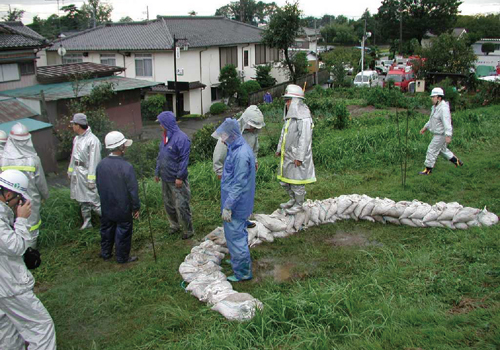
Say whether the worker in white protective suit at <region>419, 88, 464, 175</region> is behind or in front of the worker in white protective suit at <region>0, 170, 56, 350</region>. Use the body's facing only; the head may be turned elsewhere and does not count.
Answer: in front

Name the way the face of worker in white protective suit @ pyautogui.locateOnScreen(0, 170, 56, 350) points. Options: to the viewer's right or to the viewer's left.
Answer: to the viewer's right

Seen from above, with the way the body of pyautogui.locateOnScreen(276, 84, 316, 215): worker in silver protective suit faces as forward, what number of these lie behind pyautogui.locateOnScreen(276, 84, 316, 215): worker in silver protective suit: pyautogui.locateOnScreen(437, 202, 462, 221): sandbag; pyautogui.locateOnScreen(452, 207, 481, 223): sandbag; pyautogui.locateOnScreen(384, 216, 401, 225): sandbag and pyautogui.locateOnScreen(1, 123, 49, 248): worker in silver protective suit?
3

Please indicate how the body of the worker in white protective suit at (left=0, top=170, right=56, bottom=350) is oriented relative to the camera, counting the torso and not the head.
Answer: to the viewer's right

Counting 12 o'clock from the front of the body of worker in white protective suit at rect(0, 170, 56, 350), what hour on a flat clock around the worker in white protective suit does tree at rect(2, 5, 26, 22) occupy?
The tree is roughly at 9 o'clock from the worker in white protective suit.

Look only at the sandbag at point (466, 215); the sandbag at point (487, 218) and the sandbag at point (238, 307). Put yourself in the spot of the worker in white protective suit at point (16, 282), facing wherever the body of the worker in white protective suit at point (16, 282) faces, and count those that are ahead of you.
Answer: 3

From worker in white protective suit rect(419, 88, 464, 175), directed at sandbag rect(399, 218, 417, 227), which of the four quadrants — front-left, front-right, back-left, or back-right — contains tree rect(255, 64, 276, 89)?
back-right

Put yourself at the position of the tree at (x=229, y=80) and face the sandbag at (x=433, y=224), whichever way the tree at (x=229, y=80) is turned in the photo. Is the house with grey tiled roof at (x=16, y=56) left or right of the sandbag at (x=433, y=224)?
right

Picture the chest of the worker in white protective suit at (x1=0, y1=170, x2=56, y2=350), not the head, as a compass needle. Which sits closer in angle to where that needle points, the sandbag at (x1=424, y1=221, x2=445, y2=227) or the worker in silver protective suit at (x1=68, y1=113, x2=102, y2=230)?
the sandbag
